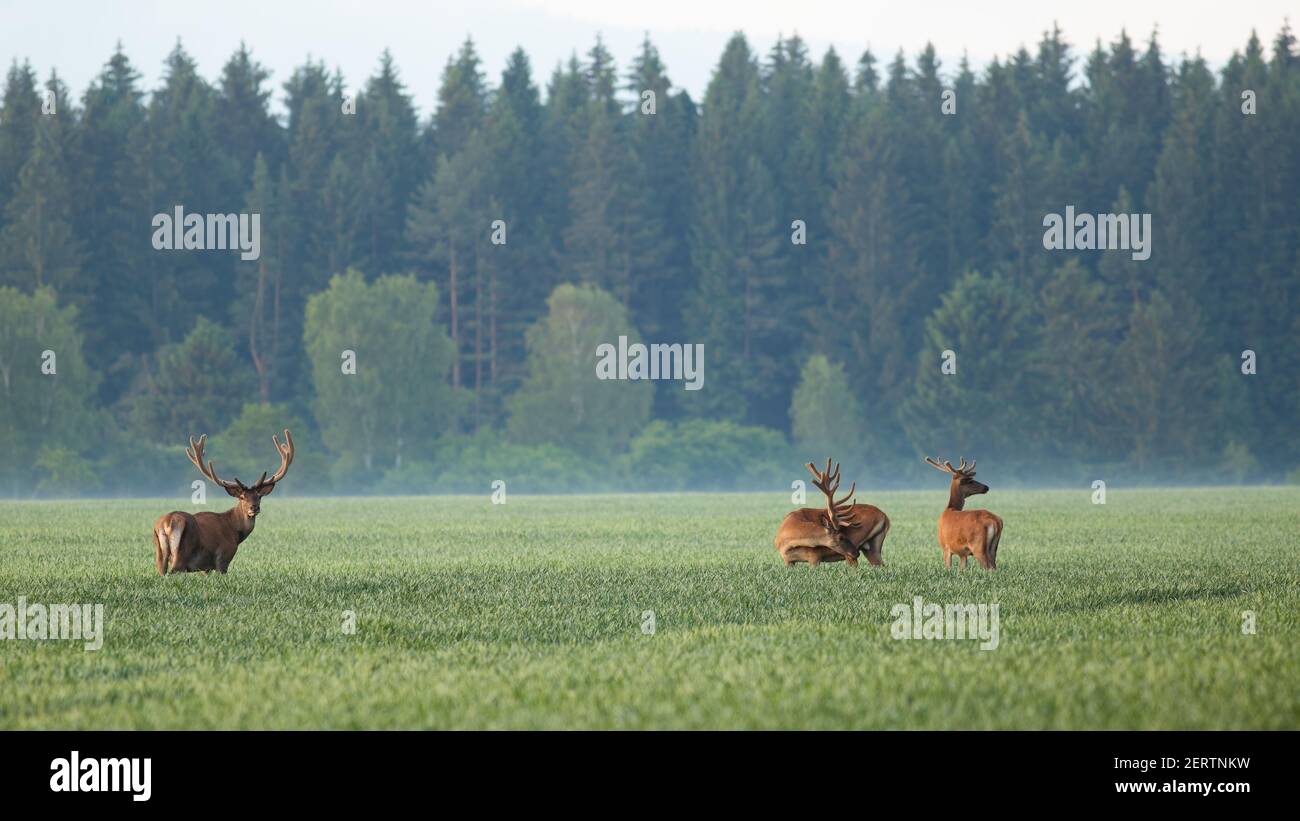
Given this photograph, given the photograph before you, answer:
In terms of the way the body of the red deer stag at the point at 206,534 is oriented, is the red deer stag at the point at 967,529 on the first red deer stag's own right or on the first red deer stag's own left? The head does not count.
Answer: on the first red deer stag's own right

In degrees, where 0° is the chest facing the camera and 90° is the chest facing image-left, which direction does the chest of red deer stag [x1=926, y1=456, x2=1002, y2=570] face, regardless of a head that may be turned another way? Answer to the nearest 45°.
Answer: approximately 135°

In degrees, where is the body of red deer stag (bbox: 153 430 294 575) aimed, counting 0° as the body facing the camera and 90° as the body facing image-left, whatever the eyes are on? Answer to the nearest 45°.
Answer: approximately 225°

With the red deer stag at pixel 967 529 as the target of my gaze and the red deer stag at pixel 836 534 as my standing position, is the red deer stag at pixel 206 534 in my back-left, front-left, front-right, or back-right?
back-right

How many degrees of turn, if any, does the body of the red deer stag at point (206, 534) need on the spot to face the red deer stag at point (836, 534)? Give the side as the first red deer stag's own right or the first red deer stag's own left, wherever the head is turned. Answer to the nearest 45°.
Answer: approximately 45° to the first red deer stag's own right

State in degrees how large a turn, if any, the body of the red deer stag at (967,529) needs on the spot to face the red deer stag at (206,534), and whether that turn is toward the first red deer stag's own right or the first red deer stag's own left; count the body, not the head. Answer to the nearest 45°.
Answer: approximately 45° to the first red deer stag's own left
